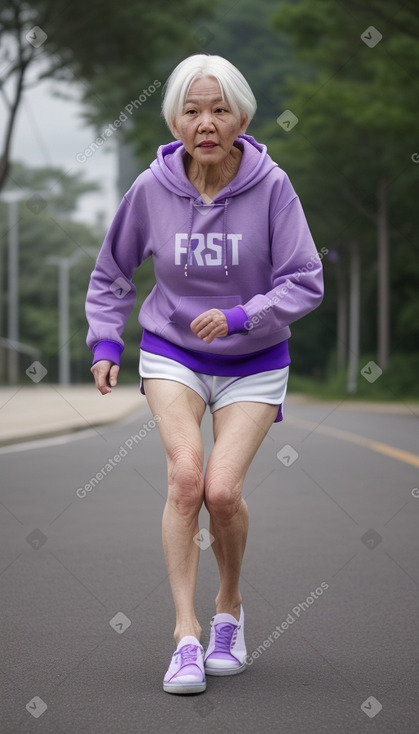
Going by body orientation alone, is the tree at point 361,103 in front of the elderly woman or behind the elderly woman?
behind

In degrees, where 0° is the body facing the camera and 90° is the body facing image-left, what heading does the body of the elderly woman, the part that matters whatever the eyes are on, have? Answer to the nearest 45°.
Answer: approximately 0°

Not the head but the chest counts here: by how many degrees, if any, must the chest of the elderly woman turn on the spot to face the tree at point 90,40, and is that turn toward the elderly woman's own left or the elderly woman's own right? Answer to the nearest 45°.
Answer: approximately 180°
